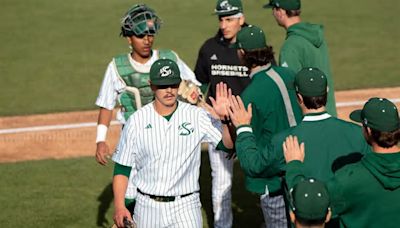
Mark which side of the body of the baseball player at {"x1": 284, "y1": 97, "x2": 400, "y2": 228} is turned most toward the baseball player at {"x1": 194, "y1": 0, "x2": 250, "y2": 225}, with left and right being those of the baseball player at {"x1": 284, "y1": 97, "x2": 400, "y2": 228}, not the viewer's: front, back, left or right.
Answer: front

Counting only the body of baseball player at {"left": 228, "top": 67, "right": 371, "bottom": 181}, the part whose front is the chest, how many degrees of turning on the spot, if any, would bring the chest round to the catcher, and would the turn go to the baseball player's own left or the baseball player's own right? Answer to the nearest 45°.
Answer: approximately 45° to the baseball player's own left

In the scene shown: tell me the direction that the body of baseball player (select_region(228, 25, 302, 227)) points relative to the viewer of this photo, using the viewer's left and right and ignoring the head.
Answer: facing away from the viewer and to the left of the viewer

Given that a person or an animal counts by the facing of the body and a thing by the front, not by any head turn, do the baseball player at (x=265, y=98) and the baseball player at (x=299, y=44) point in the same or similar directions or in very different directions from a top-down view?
same or similar directions

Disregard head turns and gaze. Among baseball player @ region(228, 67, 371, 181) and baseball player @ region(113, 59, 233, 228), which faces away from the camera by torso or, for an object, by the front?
baseball player @ region(228, 67, 371, 181)

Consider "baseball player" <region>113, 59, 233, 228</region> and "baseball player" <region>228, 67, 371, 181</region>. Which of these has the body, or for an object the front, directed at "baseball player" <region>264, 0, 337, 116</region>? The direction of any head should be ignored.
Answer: "baseball player" <region>228, 67, 371, 181</region>

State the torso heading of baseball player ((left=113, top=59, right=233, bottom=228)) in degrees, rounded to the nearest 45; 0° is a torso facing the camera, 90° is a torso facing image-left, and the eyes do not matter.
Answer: approximately 0°

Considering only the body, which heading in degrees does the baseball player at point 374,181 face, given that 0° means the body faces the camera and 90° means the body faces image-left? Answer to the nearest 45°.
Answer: approximately 135°

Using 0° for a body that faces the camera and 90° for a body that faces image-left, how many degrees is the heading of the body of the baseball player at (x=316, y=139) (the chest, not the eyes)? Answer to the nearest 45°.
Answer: approximately 180°

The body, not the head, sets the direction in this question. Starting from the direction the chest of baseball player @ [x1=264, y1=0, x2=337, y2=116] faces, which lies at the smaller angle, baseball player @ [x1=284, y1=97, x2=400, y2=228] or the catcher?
the catcher

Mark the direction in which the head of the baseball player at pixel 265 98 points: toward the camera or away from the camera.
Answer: away from the camera

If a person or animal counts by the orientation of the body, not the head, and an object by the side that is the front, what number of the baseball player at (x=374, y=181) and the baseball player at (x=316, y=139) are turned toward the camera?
0

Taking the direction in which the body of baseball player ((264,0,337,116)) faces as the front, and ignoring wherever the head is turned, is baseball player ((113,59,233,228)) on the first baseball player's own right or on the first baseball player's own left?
on the first baseball player's own left

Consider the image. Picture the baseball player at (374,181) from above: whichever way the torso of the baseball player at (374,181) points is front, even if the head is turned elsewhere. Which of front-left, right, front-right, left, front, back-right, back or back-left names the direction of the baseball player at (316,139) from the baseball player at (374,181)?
front

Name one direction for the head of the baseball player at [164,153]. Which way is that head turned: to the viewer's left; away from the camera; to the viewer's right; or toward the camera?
toward the camera

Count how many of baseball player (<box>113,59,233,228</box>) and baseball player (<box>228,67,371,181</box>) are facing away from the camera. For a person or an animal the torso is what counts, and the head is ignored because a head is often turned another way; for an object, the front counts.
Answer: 1
